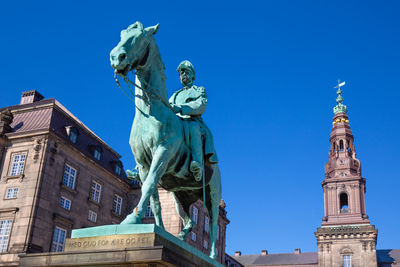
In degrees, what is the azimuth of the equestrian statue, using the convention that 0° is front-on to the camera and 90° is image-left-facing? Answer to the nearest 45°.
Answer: approximately 45°

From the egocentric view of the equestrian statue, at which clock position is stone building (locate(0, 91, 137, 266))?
The stone building is roughly at 4 o'clock from the equestrian statue.
